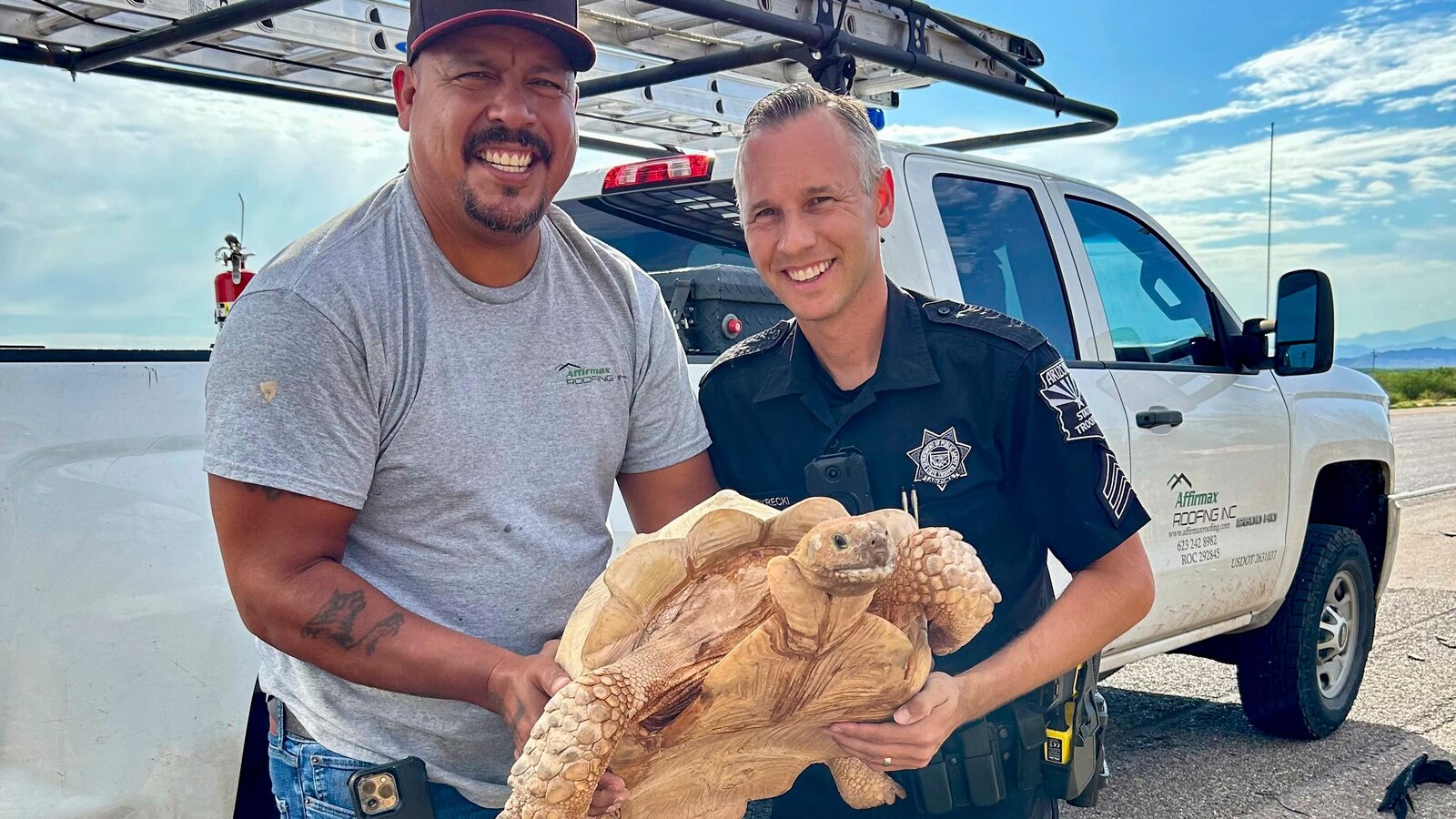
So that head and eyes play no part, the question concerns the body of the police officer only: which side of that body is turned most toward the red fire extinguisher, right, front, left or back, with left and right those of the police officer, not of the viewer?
right

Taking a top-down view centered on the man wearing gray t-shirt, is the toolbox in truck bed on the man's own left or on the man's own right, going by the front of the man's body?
on the man's own left

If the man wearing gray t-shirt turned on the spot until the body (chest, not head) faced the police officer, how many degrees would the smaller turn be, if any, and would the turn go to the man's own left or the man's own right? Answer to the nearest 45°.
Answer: approximately 45° to the man's own left

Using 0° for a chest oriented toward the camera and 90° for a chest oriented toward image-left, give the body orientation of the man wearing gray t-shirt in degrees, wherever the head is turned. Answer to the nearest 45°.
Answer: approximately 315°

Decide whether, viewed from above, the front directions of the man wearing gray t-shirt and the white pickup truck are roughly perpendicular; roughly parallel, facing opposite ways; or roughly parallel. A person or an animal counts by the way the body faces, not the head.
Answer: roughly perpendicular

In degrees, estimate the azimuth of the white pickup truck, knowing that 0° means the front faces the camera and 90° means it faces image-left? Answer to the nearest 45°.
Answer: approximately 225°
